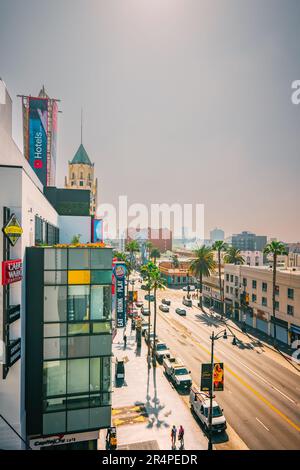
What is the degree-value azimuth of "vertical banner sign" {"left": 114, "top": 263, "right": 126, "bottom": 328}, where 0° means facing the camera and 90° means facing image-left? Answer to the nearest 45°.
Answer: approximately 0°

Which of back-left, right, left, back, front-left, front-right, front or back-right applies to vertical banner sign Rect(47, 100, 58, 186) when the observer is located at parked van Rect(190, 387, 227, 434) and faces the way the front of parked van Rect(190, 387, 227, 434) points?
back

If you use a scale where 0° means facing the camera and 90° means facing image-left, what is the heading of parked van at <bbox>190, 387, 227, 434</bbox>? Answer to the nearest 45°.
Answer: approximately 315°

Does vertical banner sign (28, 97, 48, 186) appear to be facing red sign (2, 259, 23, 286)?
yes

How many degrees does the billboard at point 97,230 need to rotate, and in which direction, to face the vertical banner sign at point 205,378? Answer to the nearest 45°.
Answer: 0° — it already faces it

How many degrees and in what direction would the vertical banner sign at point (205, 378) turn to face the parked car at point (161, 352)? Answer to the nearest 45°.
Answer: approximately 180°

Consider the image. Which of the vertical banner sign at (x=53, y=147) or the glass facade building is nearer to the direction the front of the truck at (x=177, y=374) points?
the glass facade building
